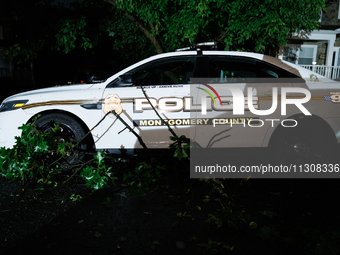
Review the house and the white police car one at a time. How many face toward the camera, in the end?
1

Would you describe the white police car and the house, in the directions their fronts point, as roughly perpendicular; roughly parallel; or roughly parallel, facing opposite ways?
roughly perpendicular

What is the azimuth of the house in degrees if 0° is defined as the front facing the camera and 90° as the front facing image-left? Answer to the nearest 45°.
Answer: approximately 0°

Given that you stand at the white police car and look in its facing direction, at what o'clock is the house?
The house is roughly at 4 o'clock from the white police car.

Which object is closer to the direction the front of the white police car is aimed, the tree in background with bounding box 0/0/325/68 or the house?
the tree in background

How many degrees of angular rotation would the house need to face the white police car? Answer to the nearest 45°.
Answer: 0° — it already faces it

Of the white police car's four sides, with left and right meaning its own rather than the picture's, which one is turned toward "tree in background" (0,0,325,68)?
right

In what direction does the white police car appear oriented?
to the viewer's left
